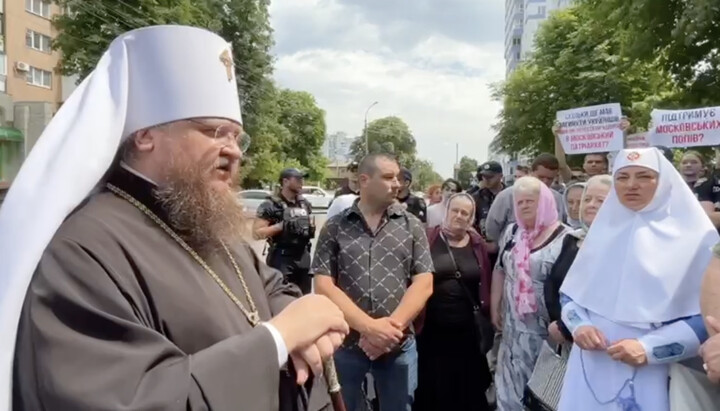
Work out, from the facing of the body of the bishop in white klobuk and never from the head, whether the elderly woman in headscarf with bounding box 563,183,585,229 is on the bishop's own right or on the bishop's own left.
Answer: on the bishop's own left

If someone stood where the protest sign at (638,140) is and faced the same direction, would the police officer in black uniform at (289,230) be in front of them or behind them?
in front

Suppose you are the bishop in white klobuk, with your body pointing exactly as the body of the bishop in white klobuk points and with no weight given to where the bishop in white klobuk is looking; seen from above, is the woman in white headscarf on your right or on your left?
on your left

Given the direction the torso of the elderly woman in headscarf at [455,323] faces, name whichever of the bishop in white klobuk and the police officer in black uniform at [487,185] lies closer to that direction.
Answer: the bishop in white klobuk

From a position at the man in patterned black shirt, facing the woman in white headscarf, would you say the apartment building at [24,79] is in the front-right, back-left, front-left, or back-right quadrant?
back-left

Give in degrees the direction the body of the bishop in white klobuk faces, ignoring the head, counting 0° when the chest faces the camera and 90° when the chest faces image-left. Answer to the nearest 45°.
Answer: approximately 315°

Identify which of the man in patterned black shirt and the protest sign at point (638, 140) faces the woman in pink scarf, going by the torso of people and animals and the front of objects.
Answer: the protest sign

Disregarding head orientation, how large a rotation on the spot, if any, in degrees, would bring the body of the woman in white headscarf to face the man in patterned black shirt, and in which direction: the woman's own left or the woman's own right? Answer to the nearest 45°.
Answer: approximately 45° to the woman's own right

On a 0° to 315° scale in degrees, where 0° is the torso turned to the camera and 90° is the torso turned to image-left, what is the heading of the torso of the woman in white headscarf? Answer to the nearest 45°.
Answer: approximately 45°

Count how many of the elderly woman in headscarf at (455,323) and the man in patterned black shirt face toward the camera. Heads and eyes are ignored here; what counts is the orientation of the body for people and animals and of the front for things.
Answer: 2

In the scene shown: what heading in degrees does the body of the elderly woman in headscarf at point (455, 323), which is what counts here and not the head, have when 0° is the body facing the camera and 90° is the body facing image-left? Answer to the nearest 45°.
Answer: approximately 0°

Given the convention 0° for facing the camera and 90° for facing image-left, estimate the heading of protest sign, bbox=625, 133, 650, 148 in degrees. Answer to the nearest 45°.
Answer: approximately 0°

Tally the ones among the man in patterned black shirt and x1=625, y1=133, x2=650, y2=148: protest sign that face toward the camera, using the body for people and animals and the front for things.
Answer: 2
